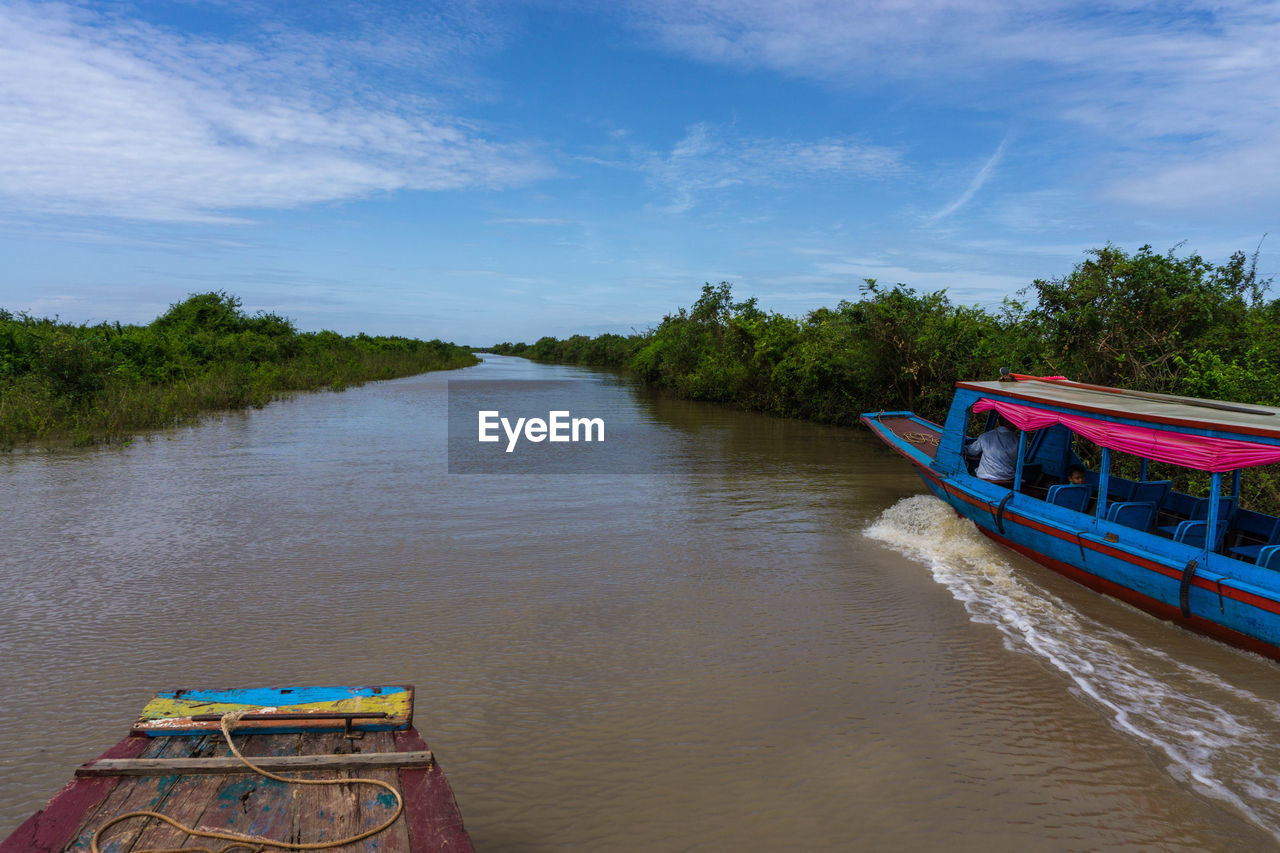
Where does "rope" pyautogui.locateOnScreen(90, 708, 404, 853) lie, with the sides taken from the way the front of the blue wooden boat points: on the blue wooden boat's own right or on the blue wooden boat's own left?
on the blue wooden boat's own left

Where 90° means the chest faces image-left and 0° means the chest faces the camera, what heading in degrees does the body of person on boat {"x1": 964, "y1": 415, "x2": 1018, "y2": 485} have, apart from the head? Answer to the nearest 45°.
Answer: approximately 135°

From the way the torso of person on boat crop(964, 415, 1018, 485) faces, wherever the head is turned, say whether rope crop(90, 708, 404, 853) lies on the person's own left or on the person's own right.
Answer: on the person's own left

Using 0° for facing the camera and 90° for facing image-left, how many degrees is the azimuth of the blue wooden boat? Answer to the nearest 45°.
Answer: approximately 135°
